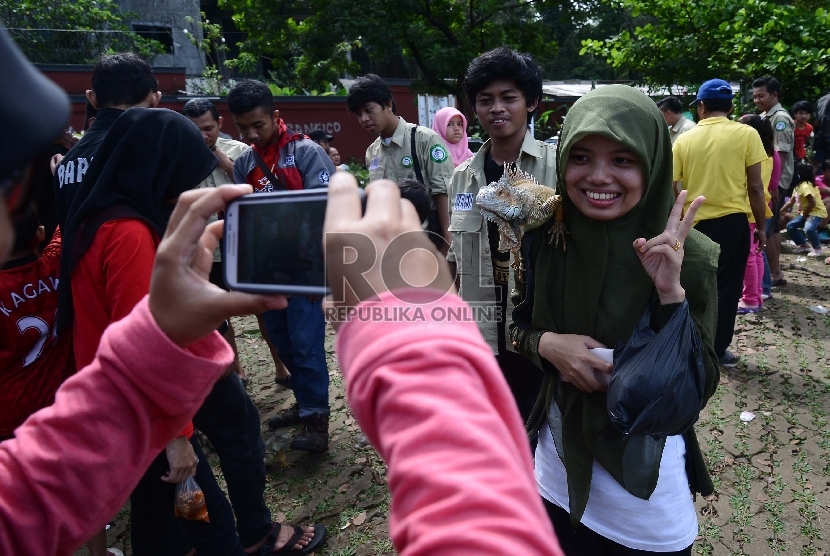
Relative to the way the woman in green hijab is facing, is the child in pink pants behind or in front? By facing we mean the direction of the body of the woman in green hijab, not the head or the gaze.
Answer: behind

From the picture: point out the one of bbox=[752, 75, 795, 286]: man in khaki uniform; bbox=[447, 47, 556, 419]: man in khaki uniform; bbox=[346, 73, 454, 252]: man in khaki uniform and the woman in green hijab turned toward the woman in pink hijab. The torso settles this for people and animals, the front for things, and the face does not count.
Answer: bbox=[752, 75, 795, 286]: man in khaki uniform

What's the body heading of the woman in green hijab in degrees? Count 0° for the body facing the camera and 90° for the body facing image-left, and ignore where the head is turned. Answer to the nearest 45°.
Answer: approximately 0°

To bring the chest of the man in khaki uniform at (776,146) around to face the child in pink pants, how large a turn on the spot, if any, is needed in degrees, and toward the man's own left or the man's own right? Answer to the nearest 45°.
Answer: approximately 45° to the man's own left

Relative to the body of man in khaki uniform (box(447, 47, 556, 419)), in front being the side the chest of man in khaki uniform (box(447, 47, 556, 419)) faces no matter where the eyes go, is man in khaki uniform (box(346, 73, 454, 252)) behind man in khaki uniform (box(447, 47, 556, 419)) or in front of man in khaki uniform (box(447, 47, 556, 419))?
behind

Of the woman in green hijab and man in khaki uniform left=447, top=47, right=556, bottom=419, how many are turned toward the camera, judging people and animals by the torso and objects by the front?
2

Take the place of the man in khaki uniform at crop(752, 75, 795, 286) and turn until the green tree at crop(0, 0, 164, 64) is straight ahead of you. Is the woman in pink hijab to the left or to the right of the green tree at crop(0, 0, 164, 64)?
left

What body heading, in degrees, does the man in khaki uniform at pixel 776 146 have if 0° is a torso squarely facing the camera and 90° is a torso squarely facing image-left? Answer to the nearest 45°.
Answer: approximately 45°

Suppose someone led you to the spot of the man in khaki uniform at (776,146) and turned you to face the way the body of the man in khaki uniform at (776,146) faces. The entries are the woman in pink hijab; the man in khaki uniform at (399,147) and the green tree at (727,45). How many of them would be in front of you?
2

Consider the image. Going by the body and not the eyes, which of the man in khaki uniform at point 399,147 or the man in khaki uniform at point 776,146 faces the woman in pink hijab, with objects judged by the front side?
the man in khaki uniform at point 776,146

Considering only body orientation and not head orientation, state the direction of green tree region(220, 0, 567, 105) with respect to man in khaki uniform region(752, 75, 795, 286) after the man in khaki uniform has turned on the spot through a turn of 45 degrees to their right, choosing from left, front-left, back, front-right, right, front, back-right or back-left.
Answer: front-right

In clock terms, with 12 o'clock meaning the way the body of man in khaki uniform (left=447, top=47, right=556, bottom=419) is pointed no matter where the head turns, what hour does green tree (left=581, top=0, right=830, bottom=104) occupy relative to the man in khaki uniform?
The green tree is roughly at 7 o'clock from the man in khaki uniform.

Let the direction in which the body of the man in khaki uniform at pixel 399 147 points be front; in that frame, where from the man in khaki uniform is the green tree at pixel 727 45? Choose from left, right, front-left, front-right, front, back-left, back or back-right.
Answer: back

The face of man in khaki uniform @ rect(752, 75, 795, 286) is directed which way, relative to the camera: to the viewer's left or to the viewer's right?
to the viewer's left

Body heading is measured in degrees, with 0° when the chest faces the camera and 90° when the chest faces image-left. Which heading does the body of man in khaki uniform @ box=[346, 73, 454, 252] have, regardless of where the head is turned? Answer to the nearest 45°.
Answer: approximately 45°

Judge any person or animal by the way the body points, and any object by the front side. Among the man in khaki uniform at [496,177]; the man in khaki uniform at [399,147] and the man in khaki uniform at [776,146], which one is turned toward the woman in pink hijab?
the man in khaki uniform at [776,146]
